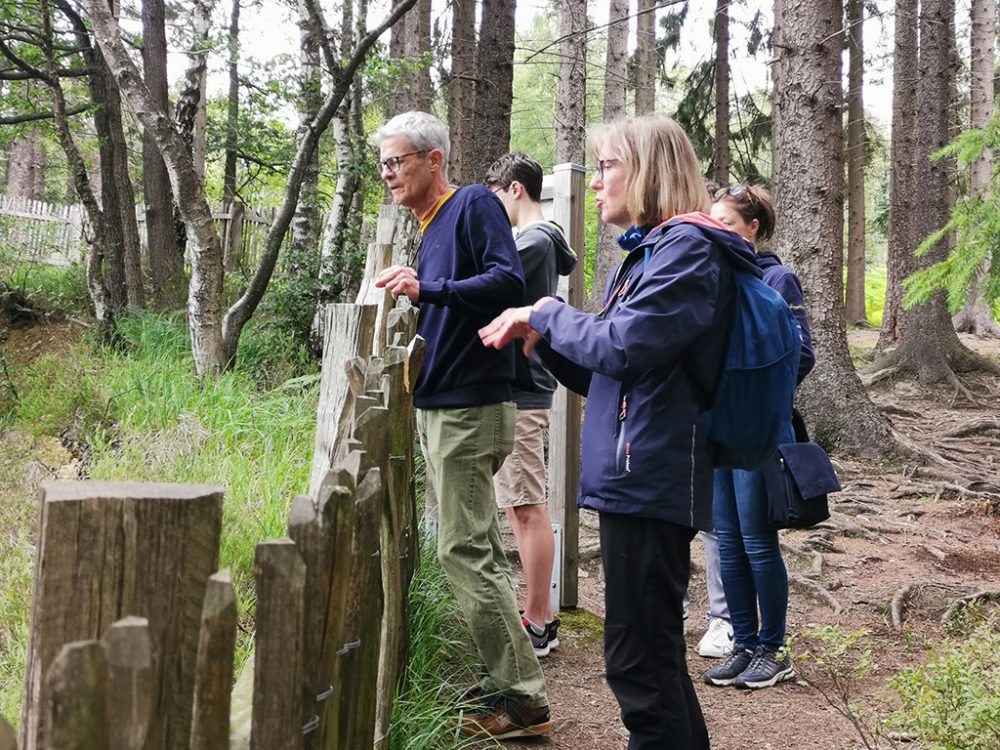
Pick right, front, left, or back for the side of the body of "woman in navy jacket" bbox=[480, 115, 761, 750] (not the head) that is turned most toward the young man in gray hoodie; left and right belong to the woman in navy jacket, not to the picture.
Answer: right

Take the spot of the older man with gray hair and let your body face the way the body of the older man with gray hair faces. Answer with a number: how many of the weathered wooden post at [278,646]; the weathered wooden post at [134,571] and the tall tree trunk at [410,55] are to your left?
2

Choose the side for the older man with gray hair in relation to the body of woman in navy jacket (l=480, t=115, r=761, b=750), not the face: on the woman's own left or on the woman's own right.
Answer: on the woman's own right

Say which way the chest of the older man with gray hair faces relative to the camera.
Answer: to the viewer's left

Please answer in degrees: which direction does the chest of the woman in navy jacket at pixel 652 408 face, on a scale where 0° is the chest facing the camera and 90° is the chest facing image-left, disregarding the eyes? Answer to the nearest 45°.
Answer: approximately 90°

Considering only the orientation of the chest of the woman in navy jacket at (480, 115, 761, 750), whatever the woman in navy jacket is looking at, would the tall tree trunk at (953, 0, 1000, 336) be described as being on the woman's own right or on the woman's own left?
on the woman's own right

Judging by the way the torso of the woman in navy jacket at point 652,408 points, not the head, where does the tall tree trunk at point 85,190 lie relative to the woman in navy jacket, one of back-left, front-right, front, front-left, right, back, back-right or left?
front-right

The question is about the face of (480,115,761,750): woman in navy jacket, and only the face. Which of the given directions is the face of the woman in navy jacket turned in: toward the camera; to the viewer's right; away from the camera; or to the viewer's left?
to the viewer's left

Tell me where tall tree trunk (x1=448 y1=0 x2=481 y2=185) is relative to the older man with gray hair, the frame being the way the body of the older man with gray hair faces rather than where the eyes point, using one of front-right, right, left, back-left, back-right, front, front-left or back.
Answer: right

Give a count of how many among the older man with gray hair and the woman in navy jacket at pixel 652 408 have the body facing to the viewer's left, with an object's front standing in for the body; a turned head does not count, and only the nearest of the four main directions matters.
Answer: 2

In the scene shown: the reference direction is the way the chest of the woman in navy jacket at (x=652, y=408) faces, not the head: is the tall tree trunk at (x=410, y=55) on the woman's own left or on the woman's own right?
on the woman's own right

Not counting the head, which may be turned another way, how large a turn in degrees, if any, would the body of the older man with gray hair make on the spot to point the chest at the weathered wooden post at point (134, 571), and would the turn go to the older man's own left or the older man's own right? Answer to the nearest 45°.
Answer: approximately 90° to the older man's own left

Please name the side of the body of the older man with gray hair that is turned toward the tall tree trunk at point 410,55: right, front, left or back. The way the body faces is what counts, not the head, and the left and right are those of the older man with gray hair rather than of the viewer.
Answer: right
